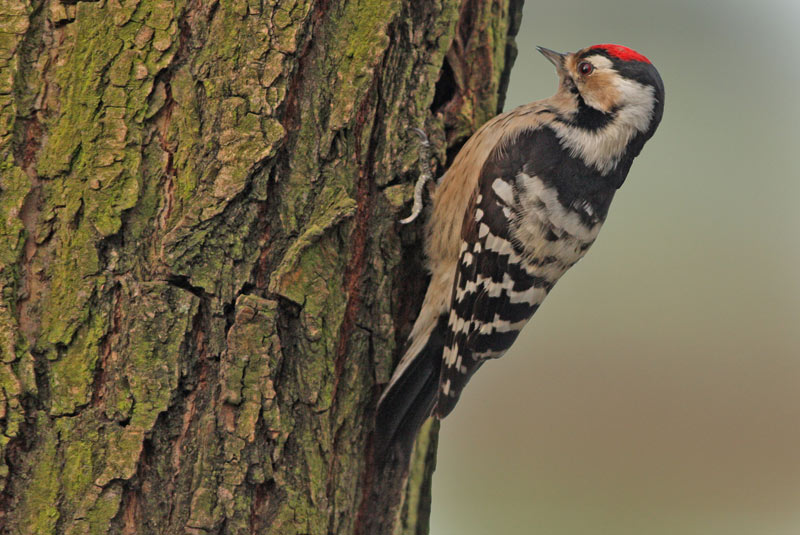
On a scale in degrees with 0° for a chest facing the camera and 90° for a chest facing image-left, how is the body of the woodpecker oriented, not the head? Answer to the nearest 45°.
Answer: approximately 90°
